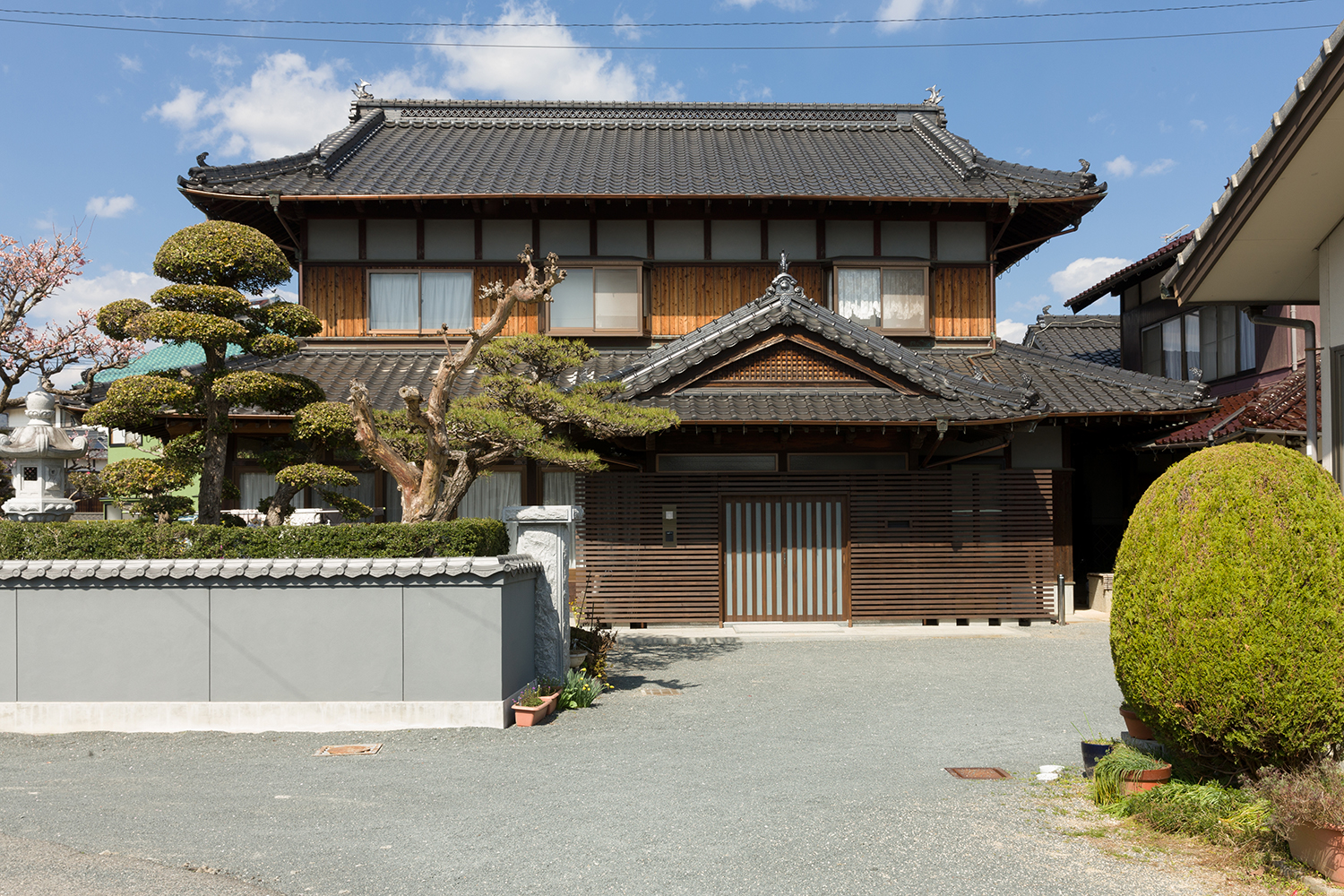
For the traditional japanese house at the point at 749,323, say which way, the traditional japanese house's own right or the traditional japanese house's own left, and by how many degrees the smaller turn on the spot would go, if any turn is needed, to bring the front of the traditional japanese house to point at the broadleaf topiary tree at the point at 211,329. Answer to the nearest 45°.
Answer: approximately 45° to the traditional japanese house's own right

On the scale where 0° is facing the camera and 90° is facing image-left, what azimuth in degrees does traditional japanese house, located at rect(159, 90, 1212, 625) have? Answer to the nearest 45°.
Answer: approximately 0°

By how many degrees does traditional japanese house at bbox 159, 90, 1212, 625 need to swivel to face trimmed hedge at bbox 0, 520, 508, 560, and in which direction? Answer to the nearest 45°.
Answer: approximately 45° to its right

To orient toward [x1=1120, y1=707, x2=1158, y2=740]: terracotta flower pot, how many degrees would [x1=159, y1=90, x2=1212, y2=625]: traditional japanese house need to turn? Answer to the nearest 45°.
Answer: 0° — it already faces it
